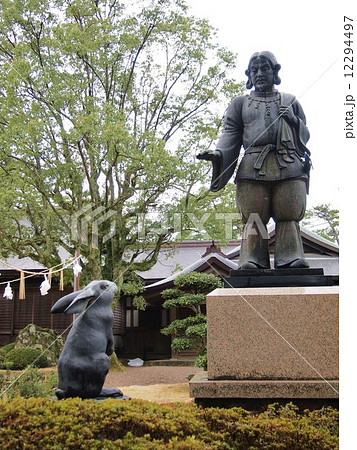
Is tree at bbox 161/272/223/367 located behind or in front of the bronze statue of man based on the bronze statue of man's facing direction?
behind

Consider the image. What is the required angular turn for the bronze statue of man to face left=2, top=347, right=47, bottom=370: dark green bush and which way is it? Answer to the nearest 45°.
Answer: approximately 135° to its right

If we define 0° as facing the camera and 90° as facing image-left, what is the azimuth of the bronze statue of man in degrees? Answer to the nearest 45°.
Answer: approximately 0°
